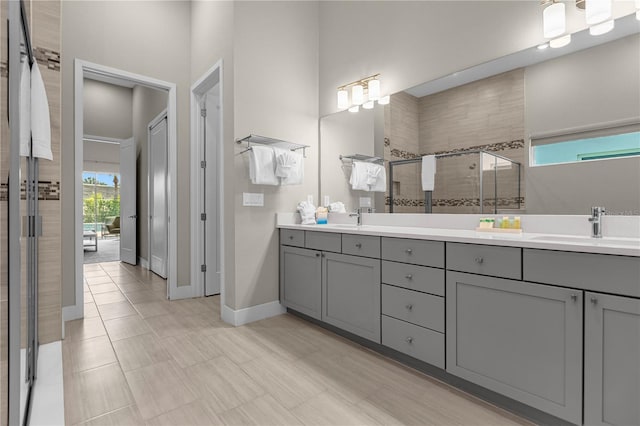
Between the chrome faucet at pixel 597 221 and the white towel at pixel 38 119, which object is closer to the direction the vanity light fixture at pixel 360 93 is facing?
the white towel

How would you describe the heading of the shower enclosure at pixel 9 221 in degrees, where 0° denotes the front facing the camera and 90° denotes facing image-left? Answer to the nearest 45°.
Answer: approximately 270°

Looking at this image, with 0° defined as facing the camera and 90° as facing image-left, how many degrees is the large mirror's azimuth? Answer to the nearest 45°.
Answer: approximately 45°
